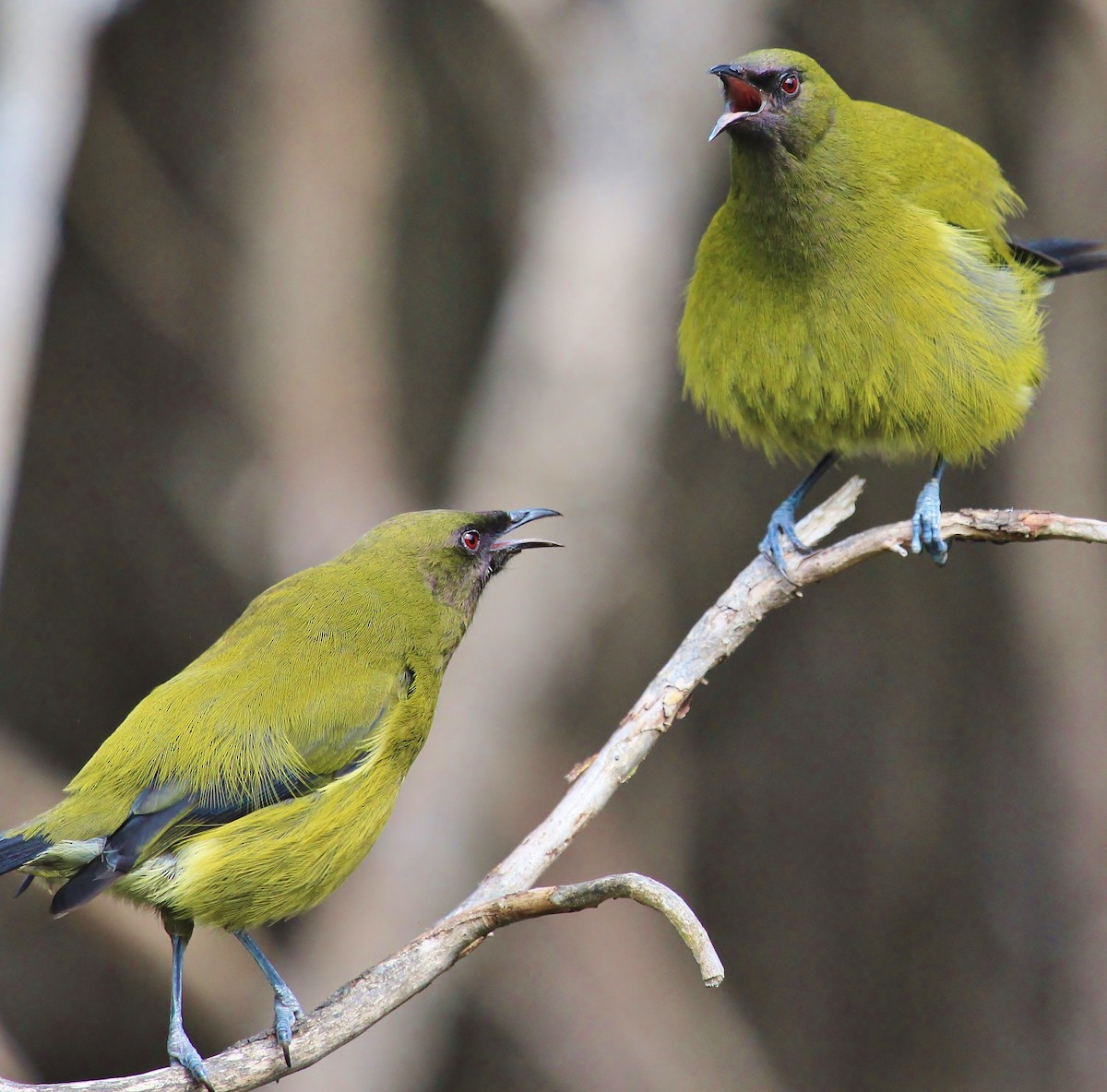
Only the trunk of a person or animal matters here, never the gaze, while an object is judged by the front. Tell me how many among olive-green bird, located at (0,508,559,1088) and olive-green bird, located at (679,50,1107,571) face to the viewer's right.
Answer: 1

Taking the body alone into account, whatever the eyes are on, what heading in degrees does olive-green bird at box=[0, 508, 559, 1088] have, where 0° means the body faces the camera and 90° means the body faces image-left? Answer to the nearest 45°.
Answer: approximately 270°
